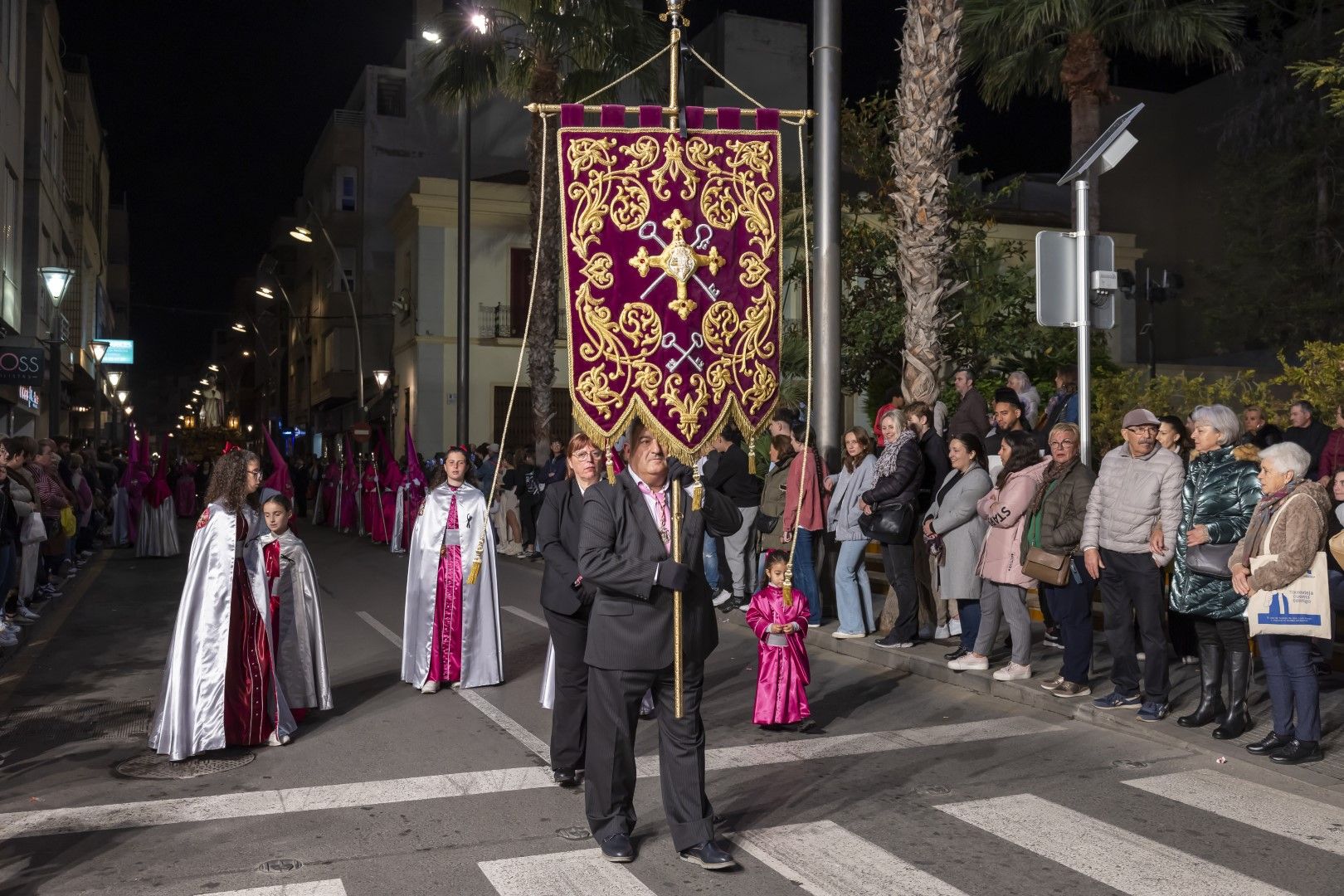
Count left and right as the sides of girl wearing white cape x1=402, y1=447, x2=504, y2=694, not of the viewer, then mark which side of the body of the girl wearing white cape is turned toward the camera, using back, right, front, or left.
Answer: front

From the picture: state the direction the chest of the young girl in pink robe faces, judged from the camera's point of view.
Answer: toward the camera

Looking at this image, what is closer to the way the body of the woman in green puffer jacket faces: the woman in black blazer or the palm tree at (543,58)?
the woman in black blazer

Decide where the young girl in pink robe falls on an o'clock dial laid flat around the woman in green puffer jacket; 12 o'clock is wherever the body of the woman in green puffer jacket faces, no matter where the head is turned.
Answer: The young girl in pink robe is roughly at 1 o'clock from the woman in green puffer jacket.

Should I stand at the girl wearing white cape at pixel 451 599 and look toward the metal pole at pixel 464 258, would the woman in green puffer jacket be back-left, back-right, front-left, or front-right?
back-right

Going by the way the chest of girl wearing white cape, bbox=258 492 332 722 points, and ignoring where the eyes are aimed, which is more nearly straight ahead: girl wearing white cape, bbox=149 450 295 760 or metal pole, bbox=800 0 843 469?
the girl wearing white cape

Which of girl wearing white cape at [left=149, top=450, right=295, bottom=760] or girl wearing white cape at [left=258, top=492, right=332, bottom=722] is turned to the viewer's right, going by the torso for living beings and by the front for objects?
girl wearing white cape at [left=149, top=450, right=295, bottom=760]

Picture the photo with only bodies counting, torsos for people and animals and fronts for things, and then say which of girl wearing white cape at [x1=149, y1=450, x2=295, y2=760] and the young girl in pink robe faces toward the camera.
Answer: the young girl in pink robe

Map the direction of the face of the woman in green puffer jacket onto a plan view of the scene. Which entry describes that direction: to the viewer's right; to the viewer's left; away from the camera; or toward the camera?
to the viewer's left
